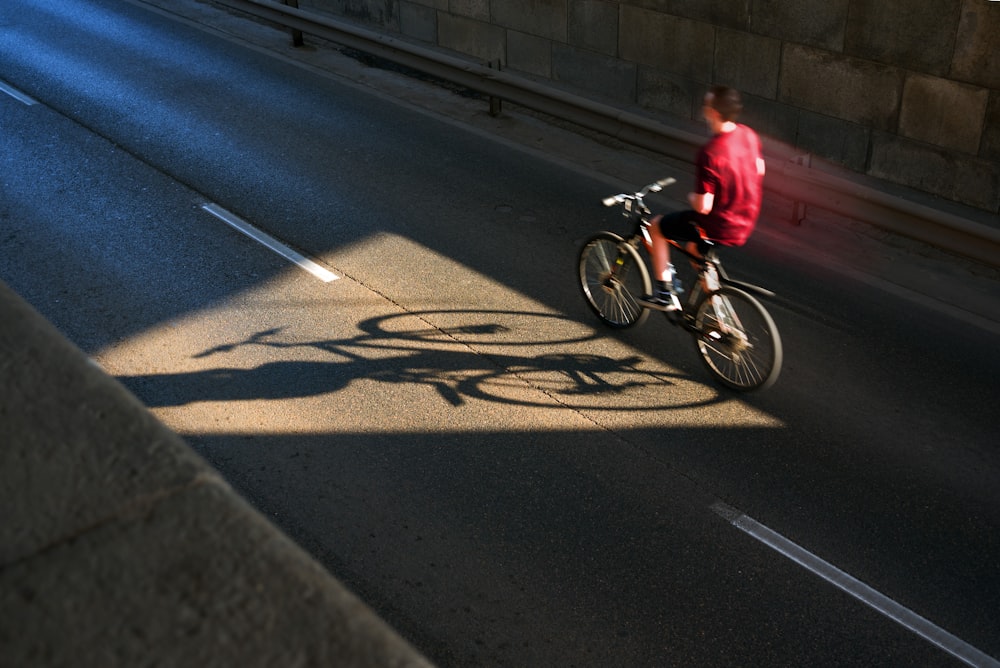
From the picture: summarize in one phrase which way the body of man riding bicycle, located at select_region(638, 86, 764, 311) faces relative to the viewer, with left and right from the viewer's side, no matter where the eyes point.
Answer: facing away from the viewer and to the left of the viewer

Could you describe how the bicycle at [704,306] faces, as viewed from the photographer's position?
facing away from the viewer and to the left of the viewer
